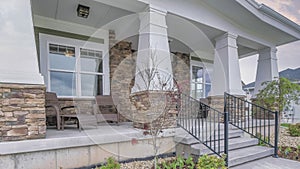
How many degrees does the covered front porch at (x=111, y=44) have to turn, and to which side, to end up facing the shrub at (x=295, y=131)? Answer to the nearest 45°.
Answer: approximately 45° to its left

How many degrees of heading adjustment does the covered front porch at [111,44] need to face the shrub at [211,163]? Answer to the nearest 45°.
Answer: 0° — it already faces it
